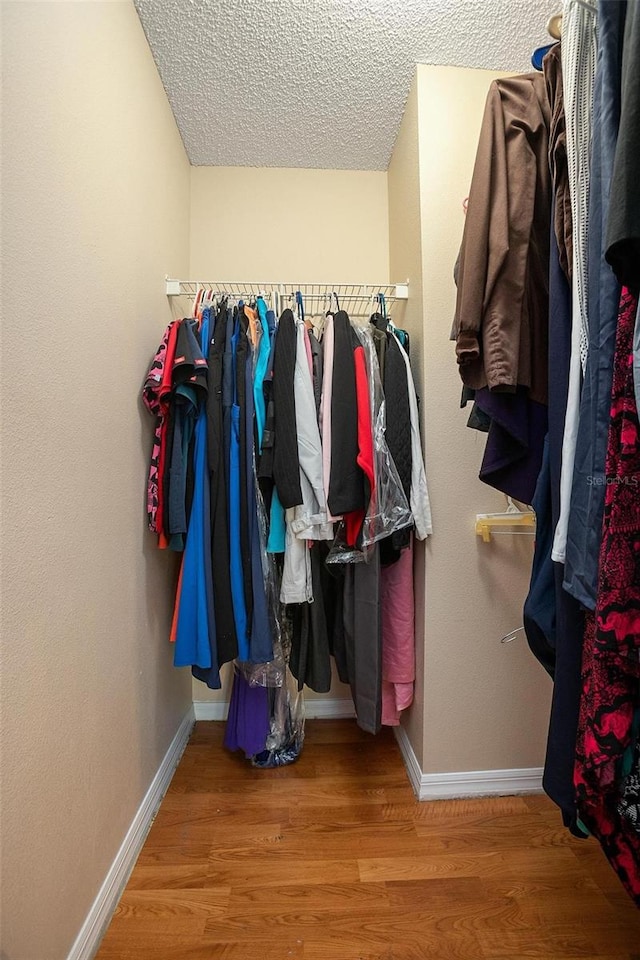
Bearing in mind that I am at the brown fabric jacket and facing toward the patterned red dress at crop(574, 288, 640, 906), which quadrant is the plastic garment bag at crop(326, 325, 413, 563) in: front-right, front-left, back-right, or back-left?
back-right

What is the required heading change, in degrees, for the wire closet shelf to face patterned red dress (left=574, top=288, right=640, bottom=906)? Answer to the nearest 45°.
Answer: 0° — it already faces it

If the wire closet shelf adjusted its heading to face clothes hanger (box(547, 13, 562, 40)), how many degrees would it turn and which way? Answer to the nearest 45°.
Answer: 0° — it already faces it

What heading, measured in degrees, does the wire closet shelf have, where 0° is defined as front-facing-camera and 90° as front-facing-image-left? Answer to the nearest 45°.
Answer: approximately 0°

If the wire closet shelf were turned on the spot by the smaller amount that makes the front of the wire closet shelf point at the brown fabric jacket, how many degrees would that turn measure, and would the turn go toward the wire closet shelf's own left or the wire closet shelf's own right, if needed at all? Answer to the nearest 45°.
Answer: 0° — it already faces it
